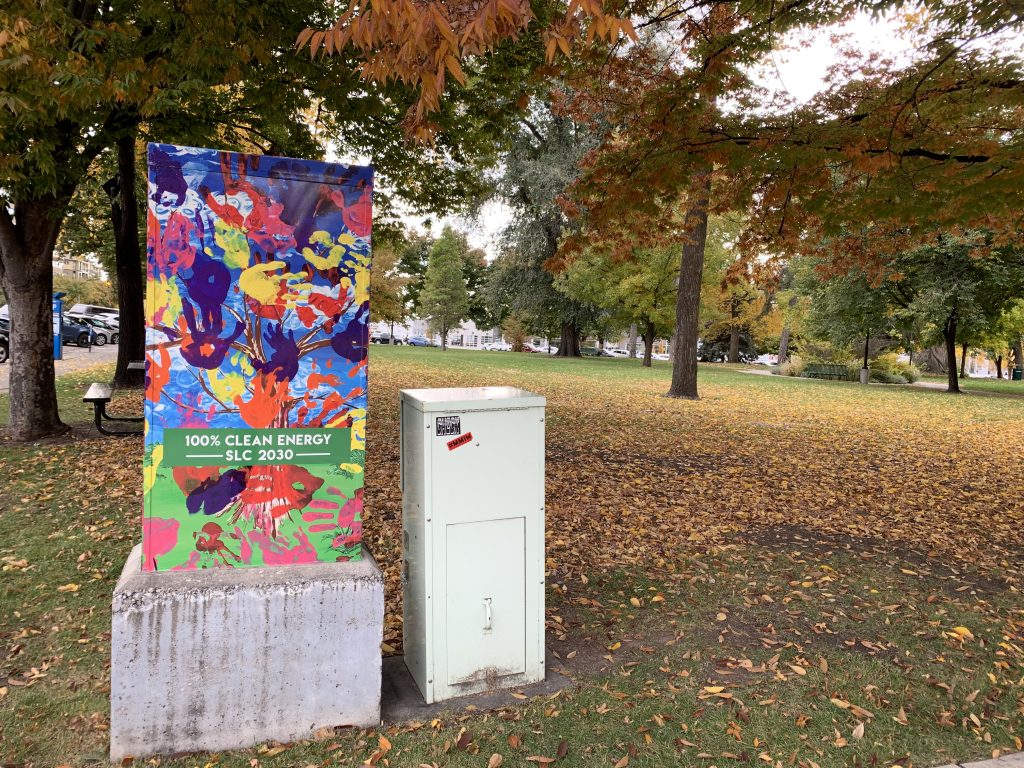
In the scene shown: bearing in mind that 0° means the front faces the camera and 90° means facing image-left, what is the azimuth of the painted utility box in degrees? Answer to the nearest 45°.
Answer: approximately 0°

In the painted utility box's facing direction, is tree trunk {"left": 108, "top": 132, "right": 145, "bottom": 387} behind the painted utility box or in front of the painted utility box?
behind

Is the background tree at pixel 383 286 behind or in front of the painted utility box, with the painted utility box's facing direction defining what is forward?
behind

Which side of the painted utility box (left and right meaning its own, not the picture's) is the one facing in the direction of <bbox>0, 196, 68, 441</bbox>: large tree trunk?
back

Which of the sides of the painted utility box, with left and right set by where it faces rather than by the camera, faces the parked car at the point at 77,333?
back

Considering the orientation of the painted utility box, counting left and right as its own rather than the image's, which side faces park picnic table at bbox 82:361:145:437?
back

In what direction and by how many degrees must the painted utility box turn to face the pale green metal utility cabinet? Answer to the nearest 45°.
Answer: approximately 90° to its left

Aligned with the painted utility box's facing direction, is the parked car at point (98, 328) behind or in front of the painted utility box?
behind

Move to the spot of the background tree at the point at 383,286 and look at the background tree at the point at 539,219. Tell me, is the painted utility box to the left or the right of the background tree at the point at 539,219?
right
